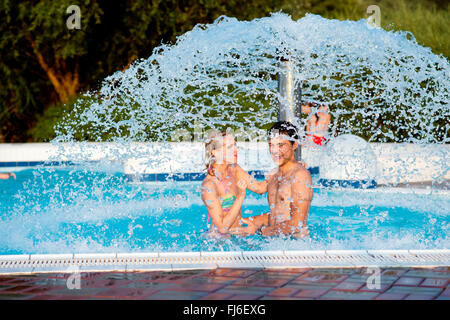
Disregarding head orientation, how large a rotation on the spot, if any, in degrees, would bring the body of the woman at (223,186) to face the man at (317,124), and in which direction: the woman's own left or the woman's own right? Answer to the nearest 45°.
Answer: approximately 135° to the woman's own left

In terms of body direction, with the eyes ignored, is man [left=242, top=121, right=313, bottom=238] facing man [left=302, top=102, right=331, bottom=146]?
no

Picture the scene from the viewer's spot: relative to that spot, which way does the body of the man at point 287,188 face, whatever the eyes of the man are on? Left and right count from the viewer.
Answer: facing the viewer and to the left of the viewer

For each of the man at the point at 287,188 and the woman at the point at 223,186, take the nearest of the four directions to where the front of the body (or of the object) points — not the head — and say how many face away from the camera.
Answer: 0

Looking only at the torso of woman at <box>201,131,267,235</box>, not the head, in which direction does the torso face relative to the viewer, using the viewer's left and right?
facing the viewer and to the right of the viewer

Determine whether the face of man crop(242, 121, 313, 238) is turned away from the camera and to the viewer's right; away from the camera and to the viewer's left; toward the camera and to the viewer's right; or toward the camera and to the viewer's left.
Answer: toward the camera and to the viewer's left
